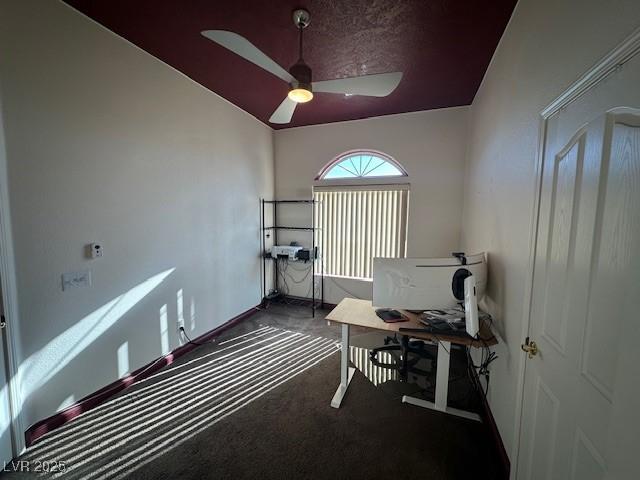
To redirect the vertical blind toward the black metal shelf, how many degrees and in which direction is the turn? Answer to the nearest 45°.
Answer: approximately 90° to its right

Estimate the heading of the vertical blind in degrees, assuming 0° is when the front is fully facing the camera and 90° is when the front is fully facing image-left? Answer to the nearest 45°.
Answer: approximately 0°

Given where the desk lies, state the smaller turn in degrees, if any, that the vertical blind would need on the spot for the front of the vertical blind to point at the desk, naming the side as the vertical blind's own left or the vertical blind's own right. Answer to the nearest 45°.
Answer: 0° — it already faces it
